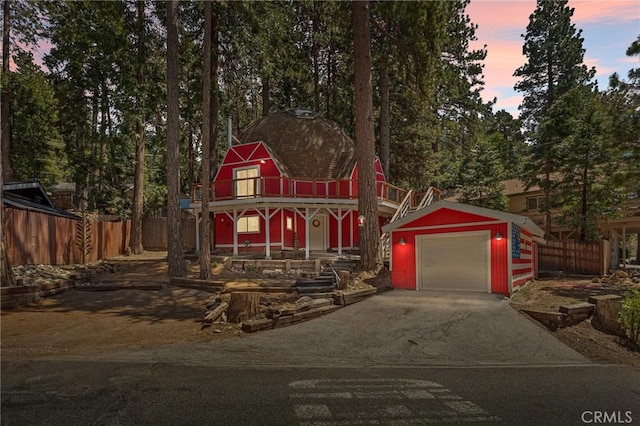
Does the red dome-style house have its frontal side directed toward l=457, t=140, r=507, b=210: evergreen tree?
no

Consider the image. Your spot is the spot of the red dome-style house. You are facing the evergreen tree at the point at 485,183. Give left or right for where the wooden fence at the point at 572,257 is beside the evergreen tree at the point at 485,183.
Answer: right

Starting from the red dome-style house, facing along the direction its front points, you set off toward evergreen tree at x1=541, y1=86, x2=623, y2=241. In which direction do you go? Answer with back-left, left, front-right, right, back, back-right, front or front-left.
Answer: left

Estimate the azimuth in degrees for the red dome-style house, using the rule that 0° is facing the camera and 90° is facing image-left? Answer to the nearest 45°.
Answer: approximately 0°

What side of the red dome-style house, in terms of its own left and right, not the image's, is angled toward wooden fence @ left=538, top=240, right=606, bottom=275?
left

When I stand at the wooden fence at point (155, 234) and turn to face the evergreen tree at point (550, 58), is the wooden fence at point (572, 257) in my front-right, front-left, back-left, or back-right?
front-right

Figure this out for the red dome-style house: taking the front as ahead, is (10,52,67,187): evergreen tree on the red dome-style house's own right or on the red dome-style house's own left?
on the red dome-style house's own right

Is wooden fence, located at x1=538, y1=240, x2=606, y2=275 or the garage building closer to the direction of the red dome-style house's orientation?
the garage building

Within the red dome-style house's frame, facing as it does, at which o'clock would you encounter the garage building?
The garage building is roughly at 11 o'clock from the red dome-style house.

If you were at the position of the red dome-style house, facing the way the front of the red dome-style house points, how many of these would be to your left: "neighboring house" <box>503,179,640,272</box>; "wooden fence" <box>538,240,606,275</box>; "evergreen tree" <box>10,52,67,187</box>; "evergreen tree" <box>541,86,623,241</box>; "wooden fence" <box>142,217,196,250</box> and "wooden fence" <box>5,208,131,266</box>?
3

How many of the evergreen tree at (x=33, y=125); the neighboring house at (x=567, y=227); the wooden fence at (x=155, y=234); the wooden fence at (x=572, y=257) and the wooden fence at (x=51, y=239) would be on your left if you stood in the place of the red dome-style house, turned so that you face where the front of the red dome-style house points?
2

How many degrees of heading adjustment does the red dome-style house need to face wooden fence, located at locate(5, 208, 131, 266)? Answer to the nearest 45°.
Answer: approximately 45° to its right

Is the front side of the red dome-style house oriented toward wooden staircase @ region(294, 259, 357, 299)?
yes

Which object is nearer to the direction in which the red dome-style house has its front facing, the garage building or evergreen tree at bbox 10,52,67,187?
the garage building

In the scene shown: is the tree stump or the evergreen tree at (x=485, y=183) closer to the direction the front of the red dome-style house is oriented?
the tree stump

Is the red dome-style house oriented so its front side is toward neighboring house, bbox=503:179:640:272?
no

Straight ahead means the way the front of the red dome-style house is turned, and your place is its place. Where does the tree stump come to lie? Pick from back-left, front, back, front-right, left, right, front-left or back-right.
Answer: front

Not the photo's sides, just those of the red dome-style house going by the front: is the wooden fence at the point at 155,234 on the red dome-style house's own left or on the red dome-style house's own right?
on the red dome-style house's own right
